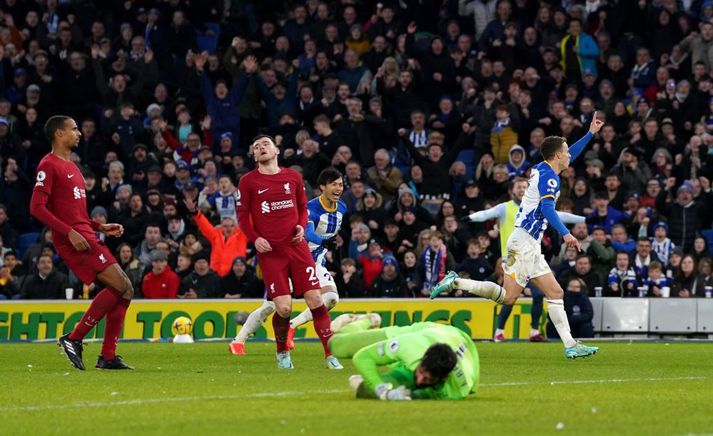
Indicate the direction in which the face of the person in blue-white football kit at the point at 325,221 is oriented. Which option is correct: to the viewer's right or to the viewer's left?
to the viewer's right

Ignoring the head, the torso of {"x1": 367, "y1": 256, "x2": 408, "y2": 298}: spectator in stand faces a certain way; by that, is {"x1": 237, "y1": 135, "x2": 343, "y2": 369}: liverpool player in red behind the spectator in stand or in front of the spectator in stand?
in front

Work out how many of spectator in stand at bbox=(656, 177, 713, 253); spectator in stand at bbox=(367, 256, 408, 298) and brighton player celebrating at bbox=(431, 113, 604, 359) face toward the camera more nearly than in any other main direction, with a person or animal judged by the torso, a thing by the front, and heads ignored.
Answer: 2

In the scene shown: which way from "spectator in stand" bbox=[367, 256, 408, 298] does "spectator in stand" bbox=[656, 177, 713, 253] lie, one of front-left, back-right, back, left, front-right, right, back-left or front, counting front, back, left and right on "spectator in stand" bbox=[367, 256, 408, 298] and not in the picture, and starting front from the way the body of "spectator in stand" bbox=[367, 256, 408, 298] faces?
left

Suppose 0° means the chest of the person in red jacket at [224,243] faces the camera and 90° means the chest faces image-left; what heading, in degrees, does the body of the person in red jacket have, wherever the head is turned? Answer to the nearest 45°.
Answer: approximately 0°

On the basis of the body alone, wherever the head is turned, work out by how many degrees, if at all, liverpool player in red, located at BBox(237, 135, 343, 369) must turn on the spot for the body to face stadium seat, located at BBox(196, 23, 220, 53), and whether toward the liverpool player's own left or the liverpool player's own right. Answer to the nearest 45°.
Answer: approximately 180°

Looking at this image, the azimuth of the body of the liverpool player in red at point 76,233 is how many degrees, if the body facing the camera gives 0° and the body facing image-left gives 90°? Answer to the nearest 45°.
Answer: approximately 315°
